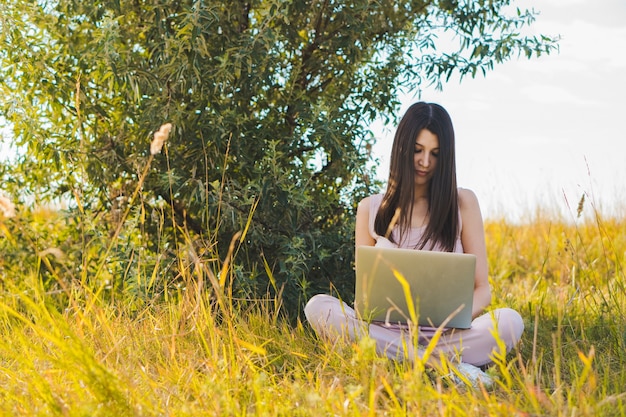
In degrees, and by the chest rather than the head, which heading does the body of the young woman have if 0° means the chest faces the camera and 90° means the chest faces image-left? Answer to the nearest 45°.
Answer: approximately 0°

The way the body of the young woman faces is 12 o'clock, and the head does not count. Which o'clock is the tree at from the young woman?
The tree is roughly at 4 o'clock from the young woman.
